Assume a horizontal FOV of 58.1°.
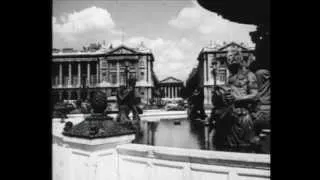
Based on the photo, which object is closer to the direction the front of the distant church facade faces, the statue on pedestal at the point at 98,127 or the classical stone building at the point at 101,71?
the statue on pedestal

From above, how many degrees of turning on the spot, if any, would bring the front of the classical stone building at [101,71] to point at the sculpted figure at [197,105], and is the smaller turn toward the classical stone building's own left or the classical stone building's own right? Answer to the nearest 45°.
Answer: approximately 45° to the classical stone building's own left

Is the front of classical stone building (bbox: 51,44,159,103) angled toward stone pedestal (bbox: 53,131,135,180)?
yes
